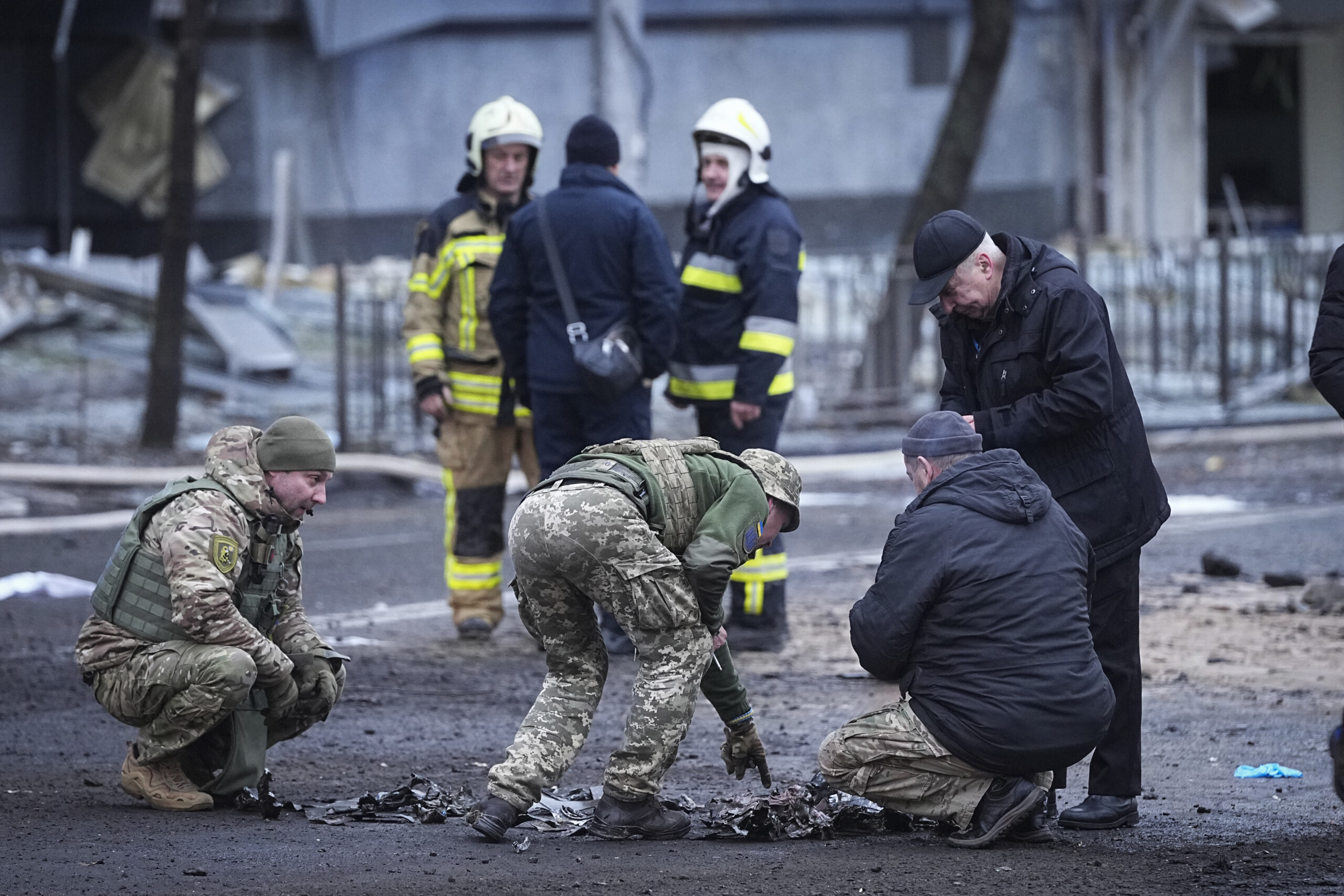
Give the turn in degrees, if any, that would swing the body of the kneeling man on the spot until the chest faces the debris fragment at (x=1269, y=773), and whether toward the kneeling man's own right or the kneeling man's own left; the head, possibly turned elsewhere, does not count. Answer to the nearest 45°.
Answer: approximately 90° to the kneeling man's own right

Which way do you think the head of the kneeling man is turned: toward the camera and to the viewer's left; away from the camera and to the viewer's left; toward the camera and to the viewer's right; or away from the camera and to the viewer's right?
away from the camera and to the viewer's left

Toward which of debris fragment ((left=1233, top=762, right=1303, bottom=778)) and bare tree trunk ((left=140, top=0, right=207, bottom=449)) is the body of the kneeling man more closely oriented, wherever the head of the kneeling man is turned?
the bare tree trunk

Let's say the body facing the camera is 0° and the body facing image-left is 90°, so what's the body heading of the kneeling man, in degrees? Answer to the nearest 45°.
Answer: approximately 135°

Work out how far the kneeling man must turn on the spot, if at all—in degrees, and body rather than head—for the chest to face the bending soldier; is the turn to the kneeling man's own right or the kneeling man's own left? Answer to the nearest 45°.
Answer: approximately 45° to the kneeling man's own left

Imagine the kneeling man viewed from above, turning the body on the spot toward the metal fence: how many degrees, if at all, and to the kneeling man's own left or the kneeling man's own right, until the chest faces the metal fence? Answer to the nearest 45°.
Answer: approximately 45° to the kneeling man's own right

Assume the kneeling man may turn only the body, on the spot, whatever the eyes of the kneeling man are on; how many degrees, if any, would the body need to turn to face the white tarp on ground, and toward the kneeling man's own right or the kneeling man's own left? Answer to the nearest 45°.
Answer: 0° — they already face it

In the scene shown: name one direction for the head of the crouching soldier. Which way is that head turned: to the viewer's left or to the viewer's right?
to the viewer's right

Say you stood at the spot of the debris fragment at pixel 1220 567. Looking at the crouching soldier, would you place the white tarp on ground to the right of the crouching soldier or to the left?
right
